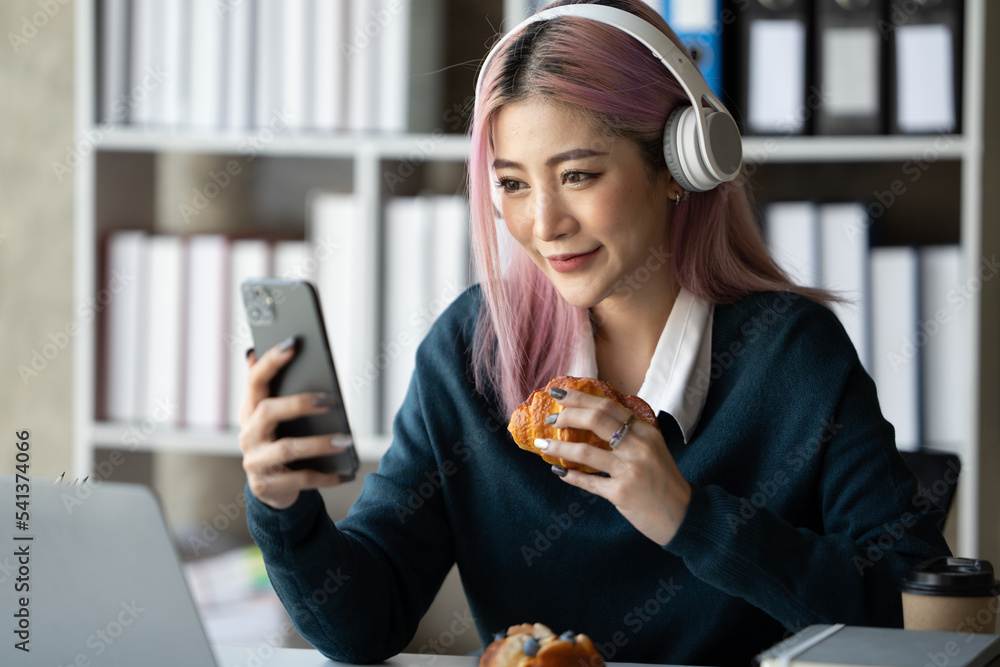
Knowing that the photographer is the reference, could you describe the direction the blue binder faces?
facing the viewer

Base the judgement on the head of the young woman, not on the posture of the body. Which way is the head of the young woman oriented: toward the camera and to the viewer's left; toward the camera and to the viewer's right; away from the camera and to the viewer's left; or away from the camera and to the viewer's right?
toward the camera and to the viewer's left

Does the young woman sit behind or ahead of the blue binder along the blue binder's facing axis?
ahead

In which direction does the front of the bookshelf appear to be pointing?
toward the camera

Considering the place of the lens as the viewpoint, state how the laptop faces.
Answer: facing away from the viewer

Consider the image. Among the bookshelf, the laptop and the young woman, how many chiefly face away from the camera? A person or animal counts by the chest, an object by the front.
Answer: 1

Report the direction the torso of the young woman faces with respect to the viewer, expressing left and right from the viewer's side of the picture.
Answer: facing the viewer and to the left of the viewer

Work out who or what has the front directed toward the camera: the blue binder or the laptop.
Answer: the blue binder

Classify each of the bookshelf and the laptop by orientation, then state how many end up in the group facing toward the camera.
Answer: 1

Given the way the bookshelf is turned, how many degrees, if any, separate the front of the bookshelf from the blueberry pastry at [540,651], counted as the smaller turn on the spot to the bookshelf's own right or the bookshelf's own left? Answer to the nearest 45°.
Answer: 0° — it already faces it

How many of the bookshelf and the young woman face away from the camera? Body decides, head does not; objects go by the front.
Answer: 0

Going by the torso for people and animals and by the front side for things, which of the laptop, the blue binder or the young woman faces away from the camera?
the laptop
